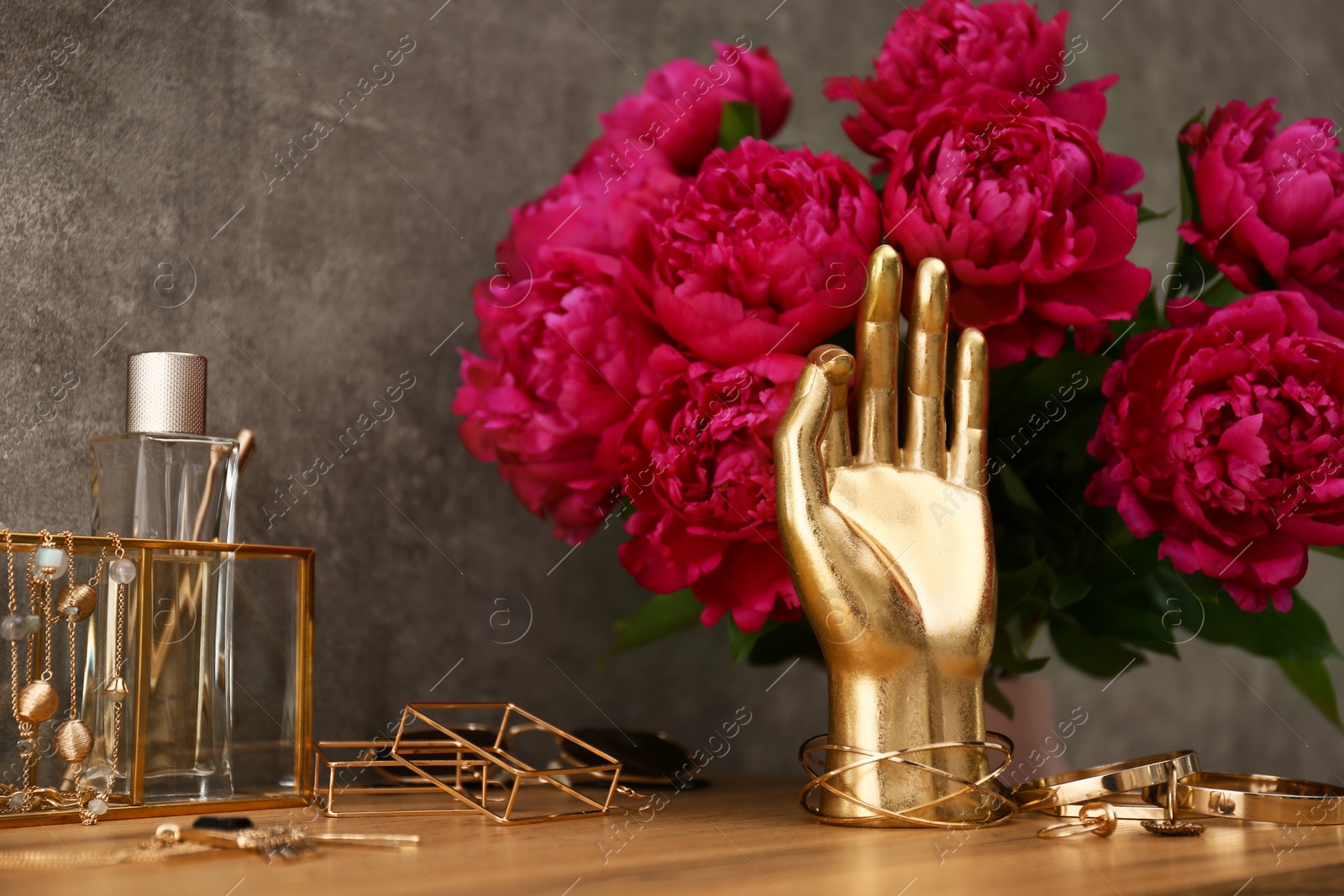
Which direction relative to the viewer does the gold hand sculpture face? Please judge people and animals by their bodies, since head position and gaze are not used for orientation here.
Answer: toward the camera
